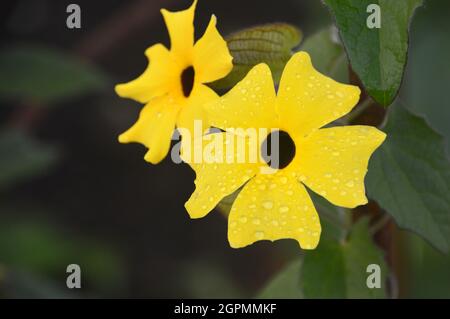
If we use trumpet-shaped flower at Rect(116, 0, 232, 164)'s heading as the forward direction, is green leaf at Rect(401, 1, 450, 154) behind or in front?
behind

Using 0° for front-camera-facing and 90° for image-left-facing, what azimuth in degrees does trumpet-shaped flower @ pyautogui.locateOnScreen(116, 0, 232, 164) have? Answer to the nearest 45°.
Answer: approximately 45°

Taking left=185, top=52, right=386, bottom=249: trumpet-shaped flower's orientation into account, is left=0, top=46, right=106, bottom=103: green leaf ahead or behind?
behind
